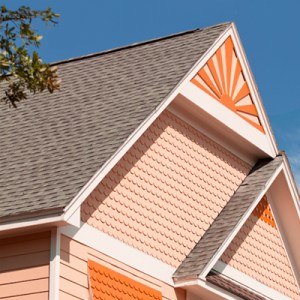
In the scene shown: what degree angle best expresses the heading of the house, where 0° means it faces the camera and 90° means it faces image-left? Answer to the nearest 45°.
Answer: approximately 315°
